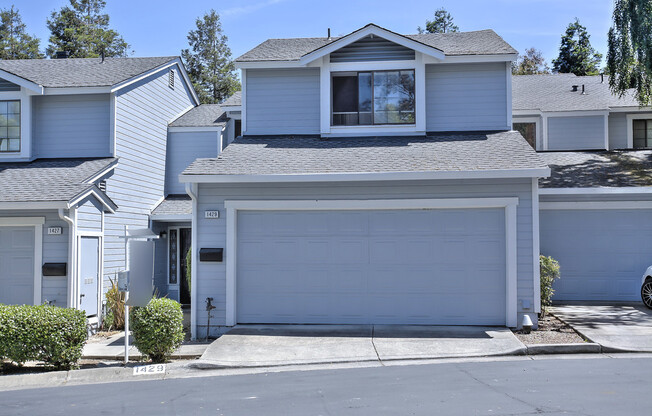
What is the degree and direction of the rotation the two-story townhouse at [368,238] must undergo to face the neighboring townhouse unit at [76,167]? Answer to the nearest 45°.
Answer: approximately 135° to its right

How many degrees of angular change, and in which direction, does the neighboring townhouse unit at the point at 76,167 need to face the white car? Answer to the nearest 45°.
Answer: approximately 45° to its left

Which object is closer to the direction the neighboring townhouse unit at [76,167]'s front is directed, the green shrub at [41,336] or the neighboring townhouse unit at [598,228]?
the green shrub

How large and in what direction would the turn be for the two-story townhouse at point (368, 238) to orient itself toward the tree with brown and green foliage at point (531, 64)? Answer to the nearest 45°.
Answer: approximately 180°

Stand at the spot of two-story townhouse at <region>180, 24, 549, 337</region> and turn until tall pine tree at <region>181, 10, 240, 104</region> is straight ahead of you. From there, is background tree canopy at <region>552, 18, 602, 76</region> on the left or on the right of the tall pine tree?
right

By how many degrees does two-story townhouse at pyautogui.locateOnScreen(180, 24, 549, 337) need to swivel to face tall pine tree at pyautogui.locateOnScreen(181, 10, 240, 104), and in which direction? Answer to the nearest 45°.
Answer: approximately 180°

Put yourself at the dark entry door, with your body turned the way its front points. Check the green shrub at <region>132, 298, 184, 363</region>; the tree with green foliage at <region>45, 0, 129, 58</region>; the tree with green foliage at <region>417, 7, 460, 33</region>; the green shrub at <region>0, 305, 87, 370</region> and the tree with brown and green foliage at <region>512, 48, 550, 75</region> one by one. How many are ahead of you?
2

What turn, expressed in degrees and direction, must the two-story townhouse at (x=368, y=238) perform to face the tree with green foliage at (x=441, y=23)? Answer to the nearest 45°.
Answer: approximately 180°

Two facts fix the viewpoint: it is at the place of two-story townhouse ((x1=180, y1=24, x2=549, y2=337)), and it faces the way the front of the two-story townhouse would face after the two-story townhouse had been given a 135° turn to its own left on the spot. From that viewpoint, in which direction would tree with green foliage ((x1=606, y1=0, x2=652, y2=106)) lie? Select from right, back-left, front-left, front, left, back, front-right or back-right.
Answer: front
